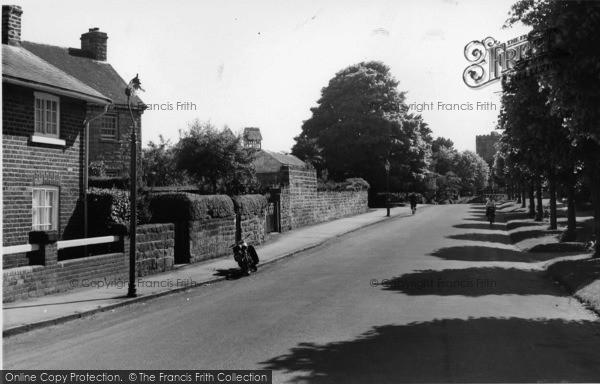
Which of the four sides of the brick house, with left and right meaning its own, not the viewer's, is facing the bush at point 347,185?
left

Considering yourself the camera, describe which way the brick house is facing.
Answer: facing the viewer and to the right of the viewer

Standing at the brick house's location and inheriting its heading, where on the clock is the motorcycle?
The motorcycle is roughly at 11 o'clock from the brick house.

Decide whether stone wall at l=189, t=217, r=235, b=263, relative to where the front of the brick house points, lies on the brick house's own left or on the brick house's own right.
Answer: on the brick house's own left

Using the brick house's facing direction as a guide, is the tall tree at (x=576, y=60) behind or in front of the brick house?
in front

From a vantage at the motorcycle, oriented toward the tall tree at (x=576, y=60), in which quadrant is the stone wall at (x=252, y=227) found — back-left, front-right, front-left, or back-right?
back-left

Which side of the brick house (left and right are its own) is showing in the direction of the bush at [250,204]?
left

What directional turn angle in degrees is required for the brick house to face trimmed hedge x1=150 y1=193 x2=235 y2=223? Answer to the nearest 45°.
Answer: approximately 45° to its left

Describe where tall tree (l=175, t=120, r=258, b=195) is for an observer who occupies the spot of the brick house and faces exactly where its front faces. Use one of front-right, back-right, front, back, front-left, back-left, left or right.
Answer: left

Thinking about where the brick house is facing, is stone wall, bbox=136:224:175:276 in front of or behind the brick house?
in front

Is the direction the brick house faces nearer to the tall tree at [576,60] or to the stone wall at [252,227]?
the tall tree
